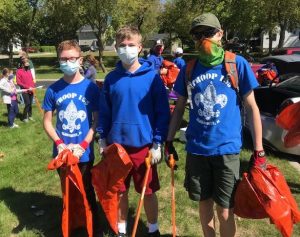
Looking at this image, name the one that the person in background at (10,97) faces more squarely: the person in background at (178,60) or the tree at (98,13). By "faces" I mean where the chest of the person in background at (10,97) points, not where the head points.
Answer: the person in background

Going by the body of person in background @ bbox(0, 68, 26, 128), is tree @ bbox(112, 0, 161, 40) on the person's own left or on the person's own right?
on the person's own left

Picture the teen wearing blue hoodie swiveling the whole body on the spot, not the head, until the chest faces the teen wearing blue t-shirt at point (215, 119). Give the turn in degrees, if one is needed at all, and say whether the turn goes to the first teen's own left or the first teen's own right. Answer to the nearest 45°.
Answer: approximately 45° to the first teen's own left

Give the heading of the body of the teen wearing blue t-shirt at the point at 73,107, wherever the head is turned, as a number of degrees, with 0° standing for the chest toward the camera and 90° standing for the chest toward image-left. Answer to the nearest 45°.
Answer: approximately 0°

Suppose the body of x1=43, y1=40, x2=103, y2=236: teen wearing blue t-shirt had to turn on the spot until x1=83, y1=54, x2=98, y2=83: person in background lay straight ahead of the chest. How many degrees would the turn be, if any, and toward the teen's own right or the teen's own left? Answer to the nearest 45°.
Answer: approximately 180°

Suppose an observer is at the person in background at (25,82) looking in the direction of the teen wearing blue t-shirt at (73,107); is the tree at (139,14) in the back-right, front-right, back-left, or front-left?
back-left

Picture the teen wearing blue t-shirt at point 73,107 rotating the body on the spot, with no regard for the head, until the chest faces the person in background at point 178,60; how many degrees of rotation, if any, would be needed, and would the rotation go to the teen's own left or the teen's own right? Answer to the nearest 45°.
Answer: approximately 135° to the teen's own left
